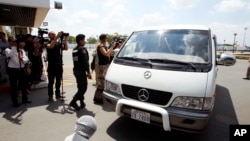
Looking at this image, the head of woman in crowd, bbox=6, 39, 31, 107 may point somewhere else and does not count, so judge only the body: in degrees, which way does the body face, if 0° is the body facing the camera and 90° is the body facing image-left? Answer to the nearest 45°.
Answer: approximately 315°

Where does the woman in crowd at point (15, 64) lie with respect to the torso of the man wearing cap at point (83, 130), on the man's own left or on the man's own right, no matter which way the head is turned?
on the man's own left

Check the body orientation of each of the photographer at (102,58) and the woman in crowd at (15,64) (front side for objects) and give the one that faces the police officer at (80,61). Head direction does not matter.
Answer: the woman in crowd

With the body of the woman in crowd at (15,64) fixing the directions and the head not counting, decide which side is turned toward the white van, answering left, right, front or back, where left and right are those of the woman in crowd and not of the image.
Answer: front

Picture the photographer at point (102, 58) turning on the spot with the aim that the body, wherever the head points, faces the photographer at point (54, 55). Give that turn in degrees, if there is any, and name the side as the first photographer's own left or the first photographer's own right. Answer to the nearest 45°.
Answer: approximately 180°

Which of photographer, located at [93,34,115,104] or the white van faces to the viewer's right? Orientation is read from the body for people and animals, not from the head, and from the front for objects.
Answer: the photographer

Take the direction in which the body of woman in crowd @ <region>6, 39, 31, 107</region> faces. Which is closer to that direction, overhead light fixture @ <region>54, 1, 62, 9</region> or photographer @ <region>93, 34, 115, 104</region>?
the photographer

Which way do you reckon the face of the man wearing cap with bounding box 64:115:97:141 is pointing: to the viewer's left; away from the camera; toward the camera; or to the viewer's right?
away from the camera

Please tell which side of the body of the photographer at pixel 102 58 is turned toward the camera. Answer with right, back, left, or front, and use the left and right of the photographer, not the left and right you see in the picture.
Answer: right

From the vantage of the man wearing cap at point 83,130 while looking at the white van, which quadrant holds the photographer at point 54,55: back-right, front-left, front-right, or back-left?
front-left

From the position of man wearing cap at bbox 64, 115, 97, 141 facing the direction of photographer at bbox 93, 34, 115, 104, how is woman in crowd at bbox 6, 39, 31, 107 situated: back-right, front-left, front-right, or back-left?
front-left

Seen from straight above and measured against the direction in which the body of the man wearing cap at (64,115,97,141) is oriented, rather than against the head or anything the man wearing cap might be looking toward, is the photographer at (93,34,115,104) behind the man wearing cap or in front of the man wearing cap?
in front

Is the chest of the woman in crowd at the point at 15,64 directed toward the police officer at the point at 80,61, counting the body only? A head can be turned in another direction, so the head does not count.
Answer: yes
